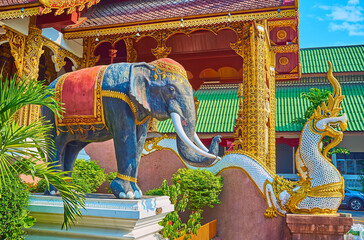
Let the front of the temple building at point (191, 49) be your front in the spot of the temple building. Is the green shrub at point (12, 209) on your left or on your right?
on your right

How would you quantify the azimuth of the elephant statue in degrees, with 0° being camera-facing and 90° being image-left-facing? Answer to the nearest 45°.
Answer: approximately 315°

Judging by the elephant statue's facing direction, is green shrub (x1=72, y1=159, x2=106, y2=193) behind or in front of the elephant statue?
behind

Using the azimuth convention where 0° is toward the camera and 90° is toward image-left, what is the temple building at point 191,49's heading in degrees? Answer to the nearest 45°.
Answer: approximately 315°

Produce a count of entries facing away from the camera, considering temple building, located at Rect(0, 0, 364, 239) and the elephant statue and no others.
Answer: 0

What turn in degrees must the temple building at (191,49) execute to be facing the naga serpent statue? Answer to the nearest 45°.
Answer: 0° — it already faces it

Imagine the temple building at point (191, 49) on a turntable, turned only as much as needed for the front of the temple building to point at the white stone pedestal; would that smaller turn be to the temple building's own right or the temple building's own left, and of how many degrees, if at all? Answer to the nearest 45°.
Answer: approximately 45° to the temple building's own right
